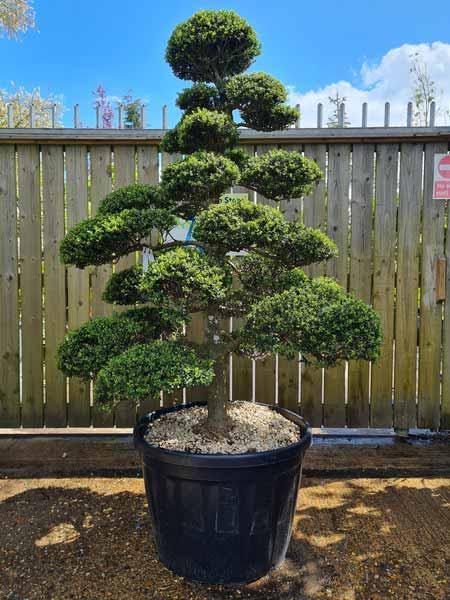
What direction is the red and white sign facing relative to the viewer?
toward the camera

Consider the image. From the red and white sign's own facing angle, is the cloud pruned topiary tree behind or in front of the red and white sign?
in front

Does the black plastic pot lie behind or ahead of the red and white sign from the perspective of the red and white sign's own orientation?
ahead
